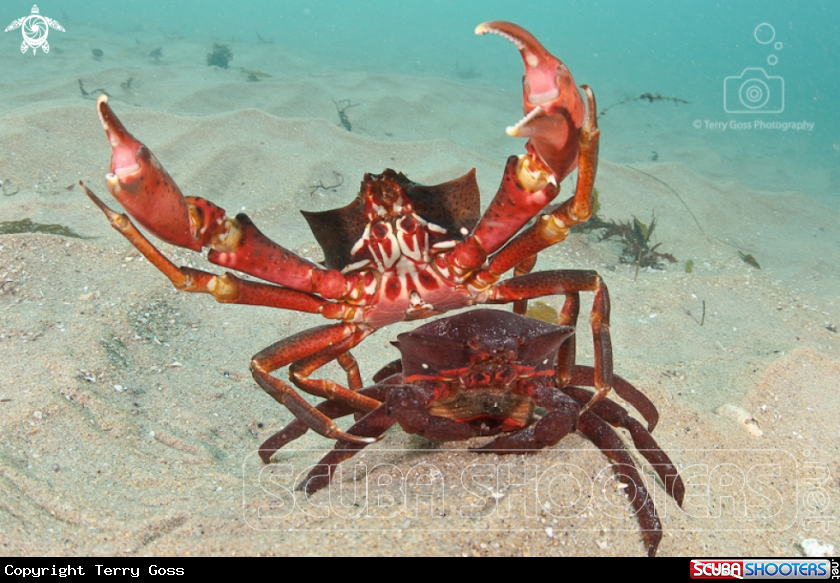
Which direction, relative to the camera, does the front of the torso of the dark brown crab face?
toward the camera

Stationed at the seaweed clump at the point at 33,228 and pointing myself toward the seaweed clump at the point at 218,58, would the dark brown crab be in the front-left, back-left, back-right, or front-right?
back-right

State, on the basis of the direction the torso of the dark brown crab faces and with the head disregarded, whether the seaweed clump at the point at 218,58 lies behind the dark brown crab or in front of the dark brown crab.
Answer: behind

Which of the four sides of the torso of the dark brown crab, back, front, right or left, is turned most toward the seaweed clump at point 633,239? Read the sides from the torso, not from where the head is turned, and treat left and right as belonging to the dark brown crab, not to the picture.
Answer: back

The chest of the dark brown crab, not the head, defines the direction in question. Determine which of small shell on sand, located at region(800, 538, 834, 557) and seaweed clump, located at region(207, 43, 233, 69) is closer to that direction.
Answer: the small shell on sand

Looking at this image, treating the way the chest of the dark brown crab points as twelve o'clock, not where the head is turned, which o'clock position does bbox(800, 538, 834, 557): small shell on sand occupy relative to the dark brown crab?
The small shell on sand is roughly at 9 o'clock from the dark brown crab.

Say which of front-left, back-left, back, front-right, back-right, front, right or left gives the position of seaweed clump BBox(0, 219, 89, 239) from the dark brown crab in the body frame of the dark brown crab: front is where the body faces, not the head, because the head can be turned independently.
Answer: back-right

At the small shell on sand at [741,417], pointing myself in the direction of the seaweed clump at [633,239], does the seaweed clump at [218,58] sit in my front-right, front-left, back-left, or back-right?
front-left

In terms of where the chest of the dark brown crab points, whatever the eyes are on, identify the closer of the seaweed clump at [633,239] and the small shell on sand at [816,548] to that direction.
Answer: the small shell on sand
